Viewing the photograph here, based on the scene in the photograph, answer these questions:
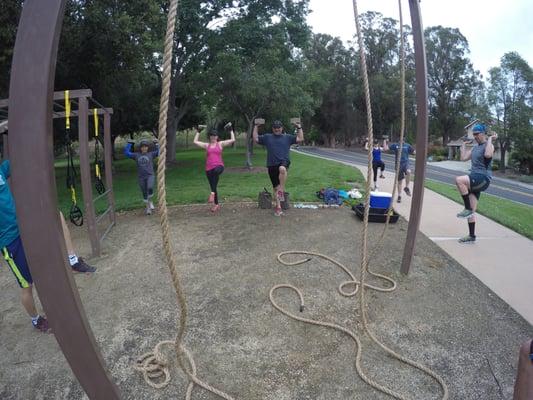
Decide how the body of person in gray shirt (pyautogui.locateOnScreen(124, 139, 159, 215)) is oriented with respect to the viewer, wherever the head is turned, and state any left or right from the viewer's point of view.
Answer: facing the viewer

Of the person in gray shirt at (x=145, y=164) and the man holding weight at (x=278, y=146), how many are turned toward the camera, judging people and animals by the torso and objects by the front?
2

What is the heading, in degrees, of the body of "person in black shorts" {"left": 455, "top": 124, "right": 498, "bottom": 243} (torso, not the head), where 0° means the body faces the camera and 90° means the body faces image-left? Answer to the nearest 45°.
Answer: approximately 45°

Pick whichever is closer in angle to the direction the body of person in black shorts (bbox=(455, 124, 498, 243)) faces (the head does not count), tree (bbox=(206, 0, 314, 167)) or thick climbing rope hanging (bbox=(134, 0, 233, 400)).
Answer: the thick climbing rope hanging

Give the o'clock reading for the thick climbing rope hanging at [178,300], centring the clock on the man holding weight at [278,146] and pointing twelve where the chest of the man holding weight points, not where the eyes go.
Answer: The thick climbing rope hanging is roughly at 12 o'clock from the man holding weight.

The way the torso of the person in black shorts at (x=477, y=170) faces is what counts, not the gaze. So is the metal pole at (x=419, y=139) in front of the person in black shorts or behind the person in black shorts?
in front

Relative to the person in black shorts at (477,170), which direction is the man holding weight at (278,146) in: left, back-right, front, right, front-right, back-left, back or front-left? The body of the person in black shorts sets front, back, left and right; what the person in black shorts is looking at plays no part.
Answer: front-right

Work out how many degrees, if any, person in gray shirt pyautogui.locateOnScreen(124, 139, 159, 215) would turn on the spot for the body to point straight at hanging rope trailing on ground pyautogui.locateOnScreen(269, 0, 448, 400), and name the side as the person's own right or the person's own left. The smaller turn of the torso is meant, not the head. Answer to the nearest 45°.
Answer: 0° — they already face it

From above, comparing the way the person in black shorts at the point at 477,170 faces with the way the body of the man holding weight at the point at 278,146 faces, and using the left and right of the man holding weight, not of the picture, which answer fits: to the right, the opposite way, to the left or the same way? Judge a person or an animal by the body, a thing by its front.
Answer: to the right

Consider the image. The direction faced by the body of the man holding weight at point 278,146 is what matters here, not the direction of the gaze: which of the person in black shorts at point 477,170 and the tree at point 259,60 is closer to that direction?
the person in black shorts

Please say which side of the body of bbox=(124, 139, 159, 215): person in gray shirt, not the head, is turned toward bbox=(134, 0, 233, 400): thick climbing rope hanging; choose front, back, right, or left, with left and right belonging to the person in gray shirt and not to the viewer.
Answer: front

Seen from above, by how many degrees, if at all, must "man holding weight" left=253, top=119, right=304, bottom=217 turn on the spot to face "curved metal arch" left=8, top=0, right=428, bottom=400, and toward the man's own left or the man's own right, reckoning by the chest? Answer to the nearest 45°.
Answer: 0° — they already face it

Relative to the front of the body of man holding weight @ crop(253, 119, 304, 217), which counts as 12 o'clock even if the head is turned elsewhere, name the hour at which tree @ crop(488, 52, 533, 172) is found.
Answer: The tree is roughly at 7 o'clock from the man holding weight.

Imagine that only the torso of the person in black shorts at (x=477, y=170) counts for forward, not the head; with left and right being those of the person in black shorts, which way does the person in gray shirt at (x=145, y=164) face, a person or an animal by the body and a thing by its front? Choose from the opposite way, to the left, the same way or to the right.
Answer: to the left
